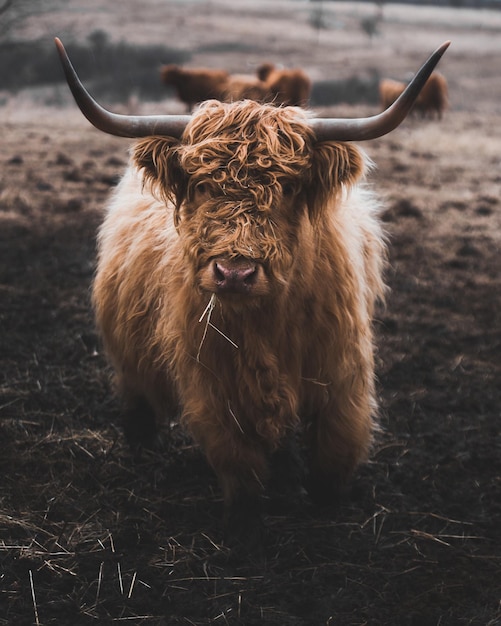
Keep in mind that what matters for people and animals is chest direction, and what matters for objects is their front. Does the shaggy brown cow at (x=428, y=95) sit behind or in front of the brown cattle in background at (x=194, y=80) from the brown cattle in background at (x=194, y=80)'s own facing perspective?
behind

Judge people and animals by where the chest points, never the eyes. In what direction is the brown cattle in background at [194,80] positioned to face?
to the viewer's left

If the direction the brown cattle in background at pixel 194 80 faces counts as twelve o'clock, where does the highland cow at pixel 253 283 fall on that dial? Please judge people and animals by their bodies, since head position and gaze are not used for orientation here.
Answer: The highland cow is roughly at 9 o'clock from the brown cattle in background.
